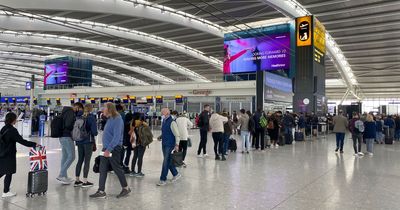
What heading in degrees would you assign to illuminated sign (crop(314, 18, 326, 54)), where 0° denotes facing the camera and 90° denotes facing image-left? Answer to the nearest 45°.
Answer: approximately 315°

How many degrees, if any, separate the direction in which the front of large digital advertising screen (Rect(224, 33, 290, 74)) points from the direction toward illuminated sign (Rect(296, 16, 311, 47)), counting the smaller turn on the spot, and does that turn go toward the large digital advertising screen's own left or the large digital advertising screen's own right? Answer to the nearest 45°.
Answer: approximately 45° to the large digital advertising screen's own left

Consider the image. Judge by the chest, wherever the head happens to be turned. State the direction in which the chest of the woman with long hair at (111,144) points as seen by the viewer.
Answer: to the viewer's left

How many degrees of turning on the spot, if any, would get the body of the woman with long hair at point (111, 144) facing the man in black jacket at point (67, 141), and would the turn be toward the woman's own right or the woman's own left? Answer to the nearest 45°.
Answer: approximately 45° to the woman's own right

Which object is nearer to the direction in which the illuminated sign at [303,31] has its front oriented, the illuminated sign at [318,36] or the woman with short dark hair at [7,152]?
the woman with short dark hair
